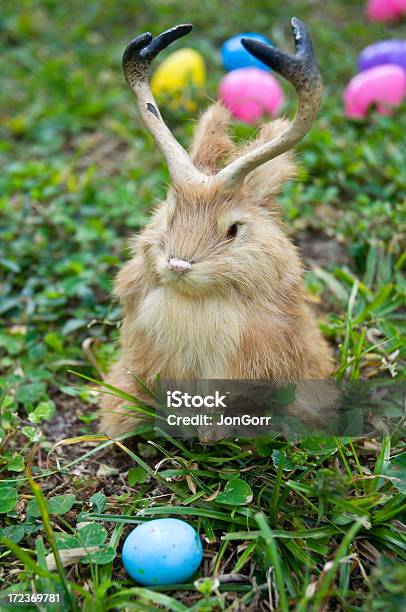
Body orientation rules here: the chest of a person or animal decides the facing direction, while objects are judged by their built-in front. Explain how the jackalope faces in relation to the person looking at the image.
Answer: facing the viewer and to the left of the viewer

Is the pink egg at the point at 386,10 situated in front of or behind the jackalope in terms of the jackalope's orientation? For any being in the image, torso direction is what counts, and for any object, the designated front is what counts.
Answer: behind

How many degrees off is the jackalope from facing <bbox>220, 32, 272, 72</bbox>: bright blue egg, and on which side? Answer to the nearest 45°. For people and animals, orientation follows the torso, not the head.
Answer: approximately 135° to its right

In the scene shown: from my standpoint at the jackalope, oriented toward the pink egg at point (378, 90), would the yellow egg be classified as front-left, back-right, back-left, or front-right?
front-left

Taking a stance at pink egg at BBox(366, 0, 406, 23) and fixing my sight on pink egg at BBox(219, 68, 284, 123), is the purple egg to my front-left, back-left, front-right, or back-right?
front-left

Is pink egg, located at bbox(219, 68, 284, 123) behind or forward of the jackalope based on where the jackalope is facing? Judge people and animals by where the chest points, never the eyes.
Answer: behind

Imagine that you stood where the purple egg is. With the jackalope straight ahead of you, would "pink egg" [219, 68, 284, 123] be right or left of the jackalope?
right

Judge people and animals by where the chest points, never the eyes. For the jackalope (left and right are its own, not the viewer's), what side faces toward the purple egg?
back
